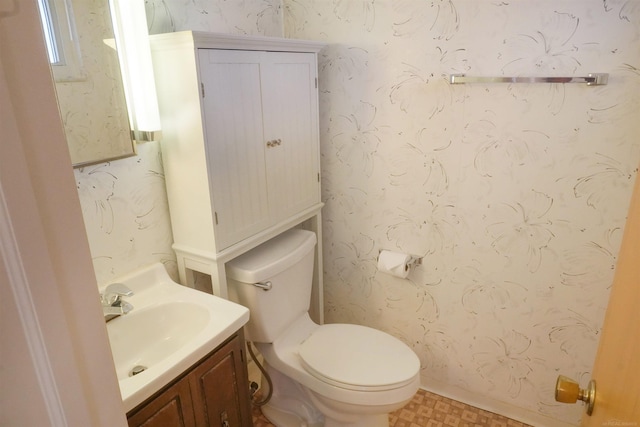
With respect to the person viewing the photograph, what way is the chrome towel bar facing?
facing the viewer and to the left of the viewer

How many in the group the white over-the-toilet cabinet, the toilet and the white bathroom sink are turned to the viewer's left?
0

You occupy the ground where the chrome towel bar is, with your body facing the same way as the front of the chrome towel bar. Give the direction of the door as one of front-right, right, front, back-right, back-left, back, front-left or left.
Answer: front-left

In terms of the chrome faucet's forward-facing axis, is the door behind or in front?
in front

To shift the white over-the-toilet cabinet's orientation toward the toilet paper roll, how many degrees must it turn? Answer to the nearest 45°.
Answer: approximately 45° to its left

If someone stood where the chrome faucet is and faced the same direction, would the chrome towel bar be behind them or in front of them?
in front

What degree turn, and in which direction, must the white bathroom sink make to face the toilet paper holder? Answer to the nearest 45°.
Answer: approximately 45° to its left

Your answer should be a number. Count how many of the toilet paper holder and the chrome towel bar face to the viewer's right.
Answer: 0

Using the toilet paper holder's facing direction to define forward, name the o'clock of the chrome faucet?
The chrome faucet is roughly at 12 o'clock from the toilet paper holder.

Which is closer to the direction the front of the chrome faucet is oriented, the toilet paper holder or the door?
the door
